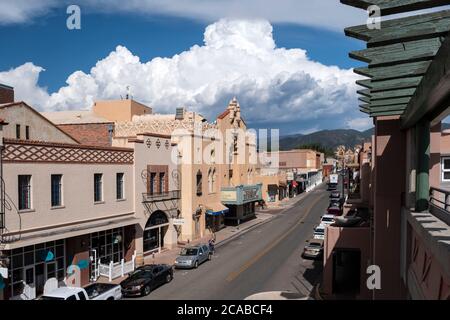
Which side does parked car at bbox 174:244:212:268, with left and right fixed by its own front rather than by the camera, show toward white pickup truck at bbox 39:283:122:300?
front

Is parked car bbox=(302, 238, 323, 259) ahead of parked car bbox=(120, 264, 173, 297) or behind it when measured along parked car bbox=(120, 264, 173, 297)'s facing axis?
behind

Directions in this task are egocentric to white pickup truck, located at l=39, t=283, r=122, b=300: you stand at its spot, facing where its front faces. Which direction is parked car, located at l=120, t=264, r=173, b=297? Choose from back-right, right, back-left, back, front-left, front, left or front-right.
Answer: back

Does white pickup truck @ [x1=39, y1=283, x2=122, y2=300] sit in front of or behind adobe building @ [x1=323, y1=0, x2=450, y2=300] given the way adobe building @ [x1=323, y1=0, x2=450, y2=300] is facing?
in front

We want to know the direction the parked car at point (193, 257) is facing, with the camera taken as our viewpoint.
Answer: facing the viewer and to the left of the viewer

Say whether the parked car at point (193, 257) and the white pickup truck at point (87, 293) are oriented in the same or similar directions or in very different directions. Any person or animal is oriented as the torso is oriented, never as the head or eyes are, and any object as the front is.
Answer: same or similar directions

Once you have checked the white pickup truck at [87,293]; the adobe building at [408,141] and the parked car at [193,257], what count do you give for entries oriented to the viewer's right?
0

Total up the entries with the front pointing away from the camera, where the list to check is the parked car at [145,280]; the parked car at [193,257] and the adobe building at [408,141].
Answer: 0

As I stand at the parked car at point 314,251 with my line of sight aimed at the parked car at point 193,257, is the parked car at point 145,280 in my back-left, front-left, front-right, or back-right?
front-left

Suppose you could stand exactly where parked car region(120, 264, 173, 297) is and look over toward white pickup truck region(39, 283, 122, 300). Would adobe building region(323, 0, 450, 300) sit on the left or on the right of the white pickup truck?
left

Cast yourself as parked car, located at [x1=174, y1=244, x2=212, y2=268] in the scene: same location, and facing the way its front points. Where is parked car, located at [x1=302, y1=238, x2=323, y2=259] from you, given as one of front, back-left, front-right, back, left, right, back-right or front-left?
back-left

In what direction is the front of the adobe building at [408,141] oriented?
to the viewer's left

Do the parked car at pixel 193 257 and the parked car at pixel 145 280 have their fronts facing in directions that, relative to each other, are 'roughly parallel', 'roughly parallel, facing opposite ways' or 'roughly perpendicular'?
roughly parallel
